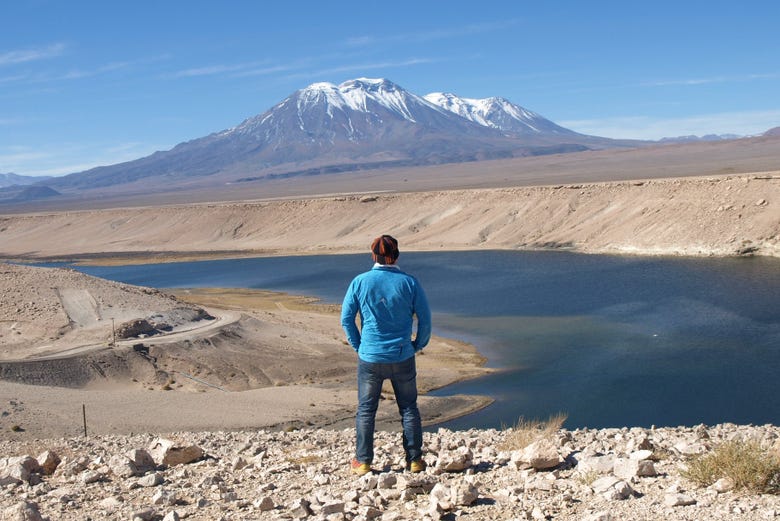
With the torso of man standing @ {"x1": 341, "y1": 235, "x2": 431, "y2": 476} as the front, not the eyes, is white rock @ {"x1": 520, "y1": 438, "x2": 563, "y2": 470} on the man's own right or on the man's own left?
on the man's own right

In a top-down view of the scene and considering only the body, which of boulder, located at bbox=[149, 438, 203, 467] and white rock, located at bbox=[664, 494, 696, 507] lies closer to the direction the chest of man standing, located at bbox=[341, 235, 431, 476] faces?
the boulder

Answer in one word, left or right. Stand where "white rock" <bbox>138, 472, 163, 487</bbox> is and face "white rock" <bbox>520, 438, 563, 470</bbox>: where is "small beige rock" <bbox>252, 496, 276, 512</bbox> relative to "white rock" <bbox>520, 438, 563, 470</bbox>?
right

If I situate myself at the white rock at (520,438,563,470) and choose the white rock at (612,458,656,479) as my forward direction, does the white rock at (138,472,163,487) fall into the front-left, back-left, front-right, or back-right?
back-right

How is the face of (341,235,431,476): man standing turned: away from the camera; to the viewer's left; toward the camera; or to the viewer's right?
away from the camera

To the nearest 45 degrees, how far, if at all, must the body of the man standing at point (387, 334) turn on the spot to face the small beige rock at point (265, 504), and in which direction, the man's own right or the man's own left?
approximately 135° to the man's own left

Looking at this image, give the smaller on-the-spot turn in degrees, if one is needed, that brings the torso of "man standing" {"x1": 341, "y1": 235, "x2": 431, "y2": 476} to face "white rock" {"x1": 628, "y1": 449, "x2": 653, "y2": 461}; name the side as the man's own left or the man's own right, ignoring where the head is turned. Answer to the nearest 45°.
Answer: approximately 90° to the man's own right

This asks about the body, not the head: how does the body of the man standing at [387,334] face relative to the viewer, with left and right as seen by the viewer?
facing away from the viewer

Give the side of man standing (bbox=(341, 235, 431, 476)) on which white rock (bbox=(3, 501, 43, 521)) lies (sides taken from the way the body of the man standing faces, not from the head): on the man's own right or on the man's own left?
on the man's own left

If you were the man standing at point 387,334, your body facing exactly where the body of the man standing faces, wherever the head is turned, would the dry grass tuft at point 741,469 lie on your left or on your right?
on your right

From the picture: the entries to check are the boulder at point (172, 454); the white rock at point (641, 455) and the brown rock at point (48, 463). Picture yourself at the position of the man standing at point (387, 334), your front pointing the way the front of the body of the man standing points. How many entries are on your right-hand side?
1

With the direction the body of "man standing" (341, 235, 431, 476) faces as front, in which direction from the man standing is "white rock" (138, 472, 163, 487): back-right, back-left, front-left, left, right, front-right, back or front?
left
